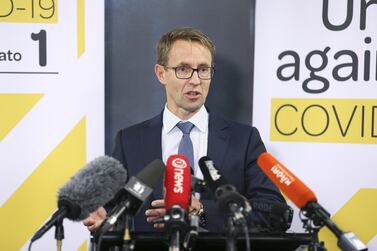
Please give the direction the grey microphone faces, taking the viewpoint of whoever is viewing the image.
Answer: facing away from the viewer and to the right of the viewer

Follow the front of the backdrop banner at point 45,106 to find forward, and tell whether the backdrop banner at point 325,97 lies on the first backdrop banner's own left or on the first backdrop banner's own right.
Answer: on the first backdrop banner's own left

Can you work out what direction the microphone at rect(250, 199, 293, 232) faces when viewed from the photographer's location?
facing away from the viewer and to the left of the viewer

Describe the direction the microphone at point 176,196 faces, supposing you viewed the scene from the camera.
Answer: facing away from the viewer

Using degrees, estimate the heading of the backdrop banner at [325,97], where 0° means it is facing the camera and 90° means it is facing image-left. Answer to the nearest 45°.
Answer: approximately 0°

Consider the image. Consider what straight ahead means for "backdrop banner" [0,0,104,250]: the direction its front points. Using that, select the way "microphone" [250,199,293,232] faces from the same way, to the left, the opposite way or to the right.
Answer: the opposite way

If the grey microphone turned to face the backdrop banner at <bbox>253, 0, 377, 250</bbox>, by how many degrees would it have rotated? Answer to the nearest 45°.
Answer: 0° — it already faces it

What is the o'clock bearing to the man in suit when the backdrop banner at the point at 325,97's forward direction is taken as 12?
The man in suit is roughly at 2 o'clock from the backdrop banner.
